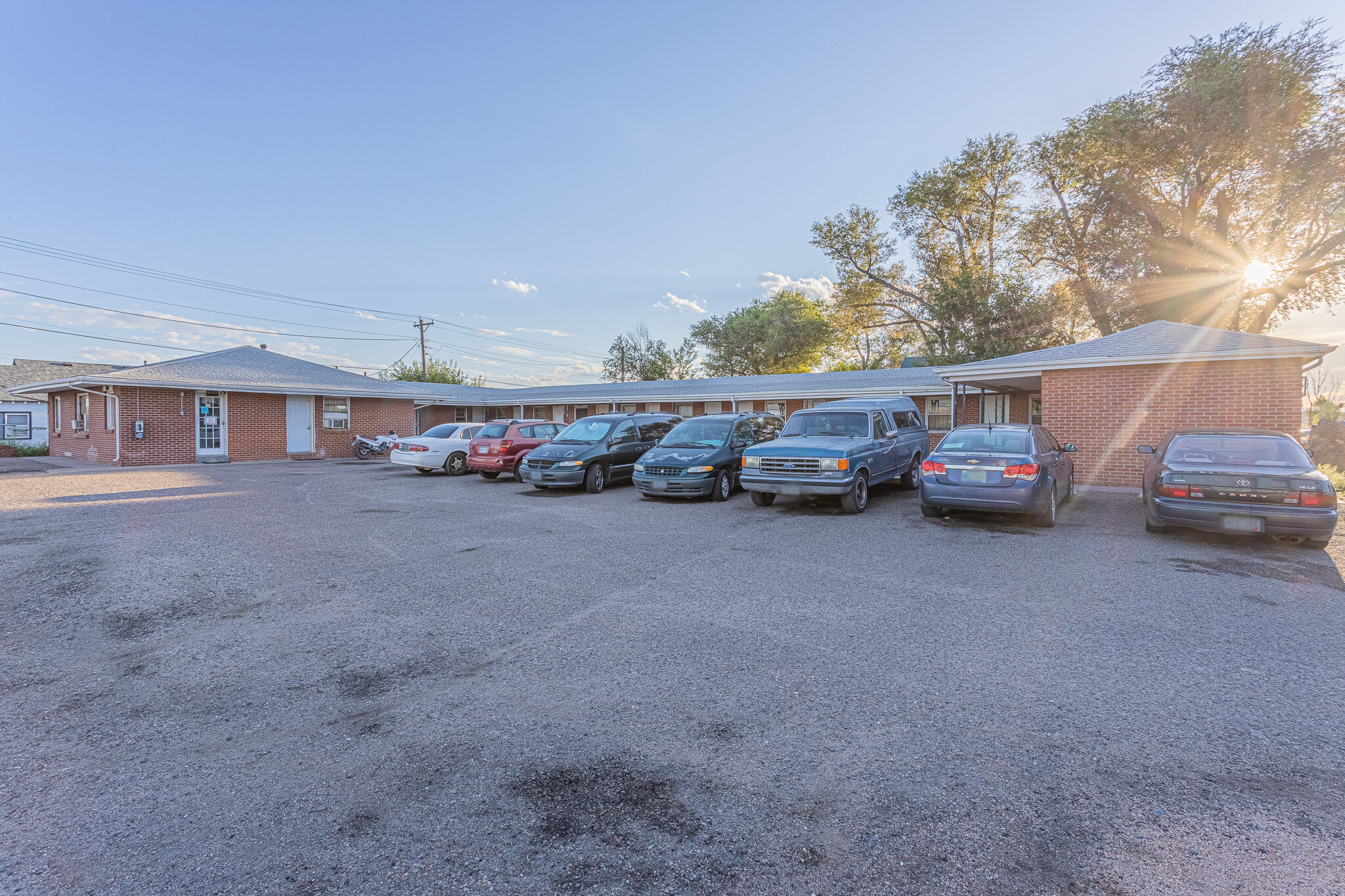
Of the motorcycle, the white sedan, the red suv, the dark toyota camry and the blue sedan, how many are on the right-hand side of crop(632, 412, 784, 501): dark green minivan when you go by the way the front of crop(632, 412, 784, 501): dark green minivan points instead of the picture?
3

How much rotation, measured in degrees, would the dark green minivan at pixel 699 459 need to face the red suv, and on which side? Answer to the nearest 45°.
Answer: approximately 90° to its right

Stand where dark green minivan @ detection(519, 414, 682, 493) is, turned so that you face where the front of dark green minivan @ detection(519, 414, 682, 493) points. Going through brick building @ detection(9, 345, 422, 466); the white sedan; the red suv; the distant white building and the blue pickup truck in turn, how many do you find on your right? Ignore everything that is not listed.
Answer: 4

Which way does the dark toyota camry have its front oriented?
away from the camera

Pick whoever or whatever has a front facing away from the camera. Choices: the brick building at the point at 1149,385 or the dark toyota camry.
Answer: the dark toyota camry

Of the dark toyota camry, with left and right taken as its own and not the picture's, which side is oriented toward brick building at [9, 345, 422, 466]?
left

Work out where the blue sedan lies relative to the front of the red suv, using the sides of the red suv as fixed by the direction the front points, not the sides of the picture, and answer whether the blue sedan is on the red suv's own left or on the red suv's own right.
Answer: on the red suv's own right

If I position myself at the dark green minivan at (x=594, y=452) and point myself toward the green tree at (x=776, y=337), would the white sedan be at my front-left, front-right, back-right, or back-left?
front-left

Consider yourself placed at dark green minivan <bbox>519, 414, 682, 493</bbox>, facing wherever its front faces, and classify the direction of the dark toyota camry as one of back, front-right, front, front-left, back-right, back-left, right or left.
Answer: left

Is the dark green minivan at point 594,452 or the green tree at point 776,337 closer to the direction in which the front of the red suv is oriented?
the green tree

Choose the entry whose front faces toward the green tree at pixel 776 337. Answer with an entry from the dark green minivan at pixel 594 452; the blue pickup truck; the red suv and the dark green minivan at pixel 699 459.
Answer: the red suv

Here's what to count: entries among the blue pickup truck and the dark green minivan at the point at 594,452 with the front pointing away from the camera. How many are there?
0
